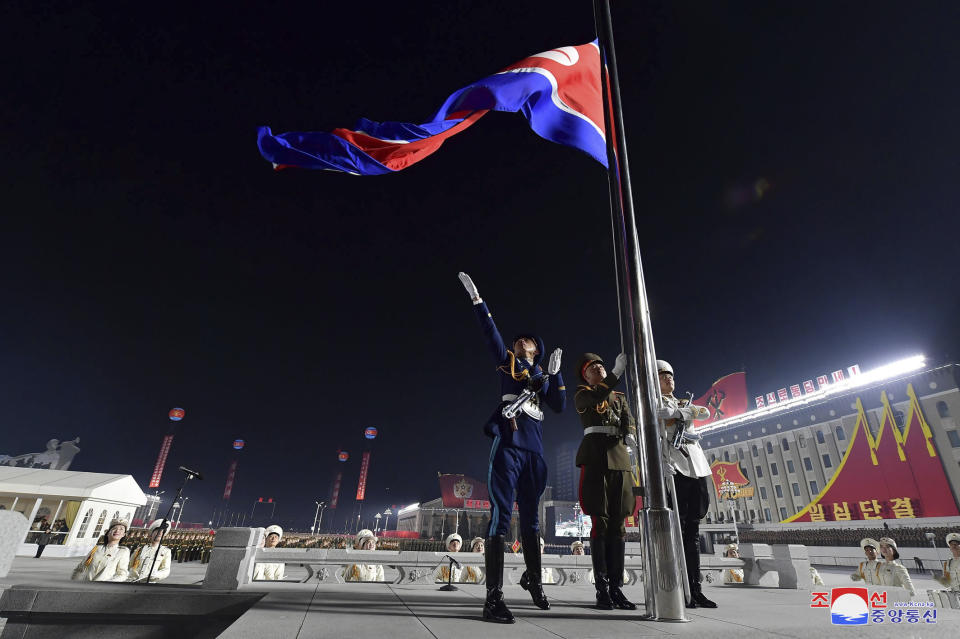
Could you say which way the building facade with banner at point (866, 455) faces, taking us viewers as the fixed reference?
facing the viewer and to the left of the viewer

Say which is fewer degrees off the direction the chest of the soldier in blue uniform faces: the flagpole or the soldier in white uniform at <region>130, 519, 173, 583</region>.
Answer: the flagpole

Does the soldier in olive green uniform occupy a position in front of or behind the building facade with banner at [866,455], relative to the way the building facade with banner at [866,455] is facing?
in front

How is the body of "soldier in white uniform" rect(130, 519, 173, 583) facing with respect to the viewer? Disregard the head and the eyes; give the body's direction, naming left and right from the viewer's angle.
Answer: facing the viewer and to the right of the viewer

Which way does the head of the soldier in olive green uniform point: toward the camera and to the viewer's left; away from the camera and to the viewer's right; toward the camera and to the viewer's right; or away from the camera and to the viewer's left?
toward the camera and to the viewer's right

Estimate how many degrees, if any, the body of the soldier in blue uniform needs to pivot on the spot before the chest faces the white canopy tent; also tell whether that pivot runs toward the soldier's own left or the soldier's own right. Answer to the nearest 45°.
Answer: approximately 180°
